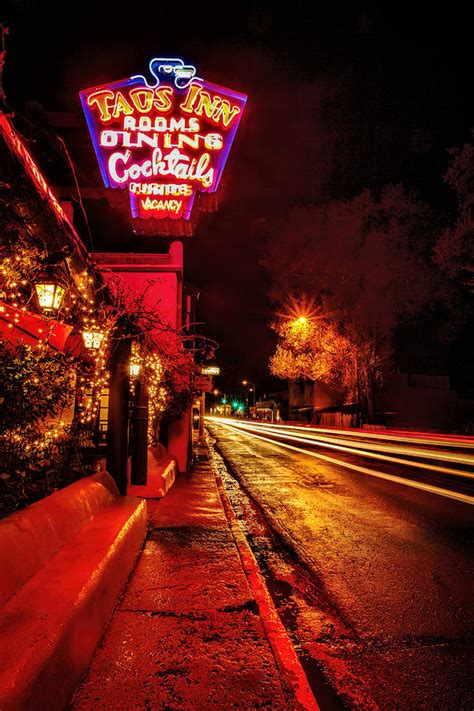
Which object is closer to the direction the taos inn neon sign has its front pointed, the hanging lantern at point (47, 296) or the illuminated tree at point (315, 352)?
the hanging lantern

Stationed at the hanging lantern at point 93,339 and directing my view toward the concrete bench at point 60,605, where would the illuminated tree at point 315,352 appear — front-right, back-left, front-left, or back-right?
back-left

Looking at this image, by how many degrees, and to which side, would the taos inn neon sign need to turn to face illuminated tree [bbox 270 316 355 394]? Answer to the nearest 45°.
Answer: approximately 135° to its left

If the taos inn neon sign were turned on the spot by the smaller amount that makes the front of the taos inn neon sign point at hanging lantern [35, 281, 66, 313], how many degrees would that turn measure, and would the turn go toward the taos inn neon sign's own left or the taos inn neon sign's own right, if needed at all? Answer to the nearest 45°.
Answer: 0° — it already faces it

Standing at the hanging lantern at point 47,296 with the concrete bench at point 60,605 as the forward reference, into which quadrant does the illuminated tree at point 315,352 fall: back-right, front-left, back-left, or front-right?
back-left

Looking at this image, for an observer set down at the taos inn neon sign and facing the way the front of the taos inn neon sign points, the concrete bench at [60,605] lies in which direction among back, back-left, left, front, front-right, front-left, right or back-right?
front

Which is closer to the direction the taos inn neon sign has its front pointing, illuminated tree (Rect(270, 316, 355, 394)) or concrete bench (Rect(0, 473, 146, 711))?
the concrete bench

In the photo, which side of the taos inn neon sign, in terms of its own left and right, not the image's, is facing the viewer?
front
